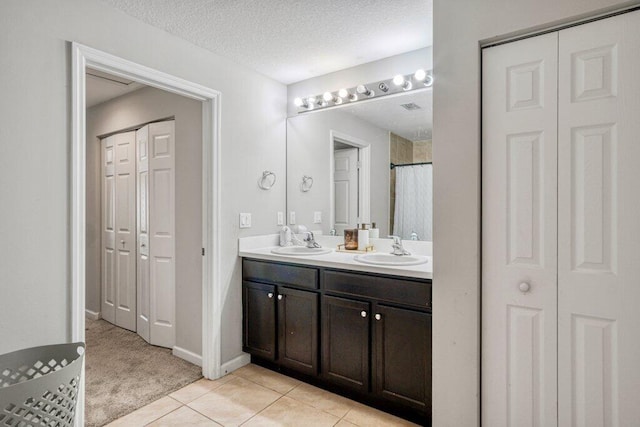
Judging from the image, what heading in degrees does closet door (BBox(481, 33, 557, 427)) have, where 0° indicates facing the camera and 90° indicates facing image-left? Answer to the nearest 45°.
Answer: approximately 45°

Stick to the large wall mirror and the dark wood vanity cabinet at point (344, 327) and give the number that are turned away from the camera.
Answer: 0

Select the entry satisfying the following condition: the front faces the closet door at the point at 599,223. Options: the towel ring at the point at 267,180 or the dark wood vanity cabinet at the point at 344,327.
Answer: the towel ring

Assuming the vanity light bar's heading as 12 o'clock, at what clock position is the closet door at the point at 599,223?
The closet door is roughly at 9 o'clock from the vanity light bar.

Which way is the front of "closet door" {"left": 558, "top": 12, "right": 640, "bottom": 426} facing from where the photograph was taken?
facing the viewer and to the left of the viewer

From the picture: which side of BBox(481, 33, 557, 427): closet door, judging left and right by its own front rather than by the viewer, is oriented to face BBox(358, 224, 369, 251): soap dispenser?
right
